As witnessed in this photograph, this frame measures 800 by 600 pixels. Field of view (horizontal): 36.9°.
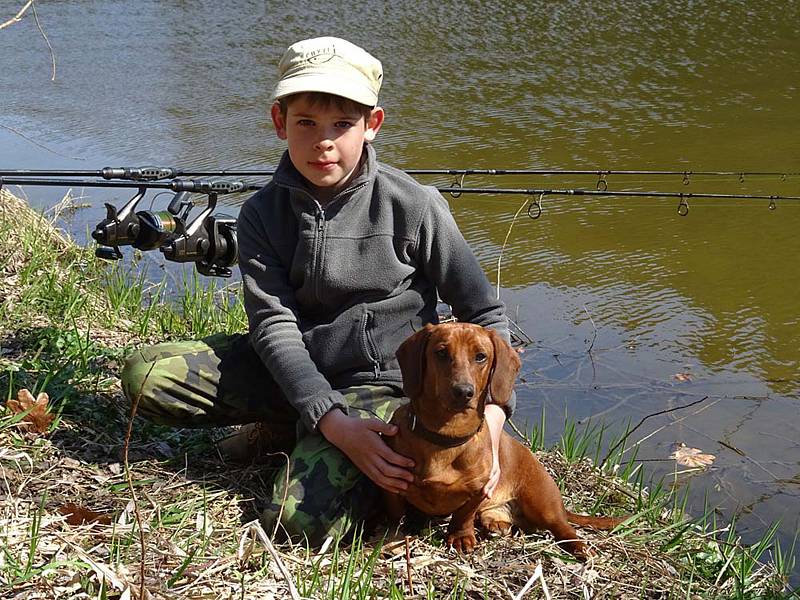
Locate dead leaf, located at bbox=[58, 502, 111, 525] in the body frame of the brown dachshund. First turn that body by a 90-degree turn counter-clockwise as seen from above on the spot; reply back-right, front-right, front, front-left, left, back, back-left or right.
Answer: back-right

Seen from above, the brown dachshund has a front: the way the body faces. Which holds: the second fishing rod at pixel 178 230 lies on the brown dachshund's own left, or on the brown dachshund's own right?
on the brown dachshund's own right

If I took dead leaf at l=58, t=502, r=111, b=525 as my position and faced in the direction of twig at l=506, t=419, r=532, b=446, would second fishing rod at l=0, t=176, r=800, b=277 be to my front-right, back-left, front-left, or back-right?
front-left

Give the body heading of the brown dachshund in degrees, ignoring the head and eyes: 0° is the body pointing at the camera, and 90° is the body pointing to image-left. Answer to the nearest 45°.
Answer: approximately 45°
